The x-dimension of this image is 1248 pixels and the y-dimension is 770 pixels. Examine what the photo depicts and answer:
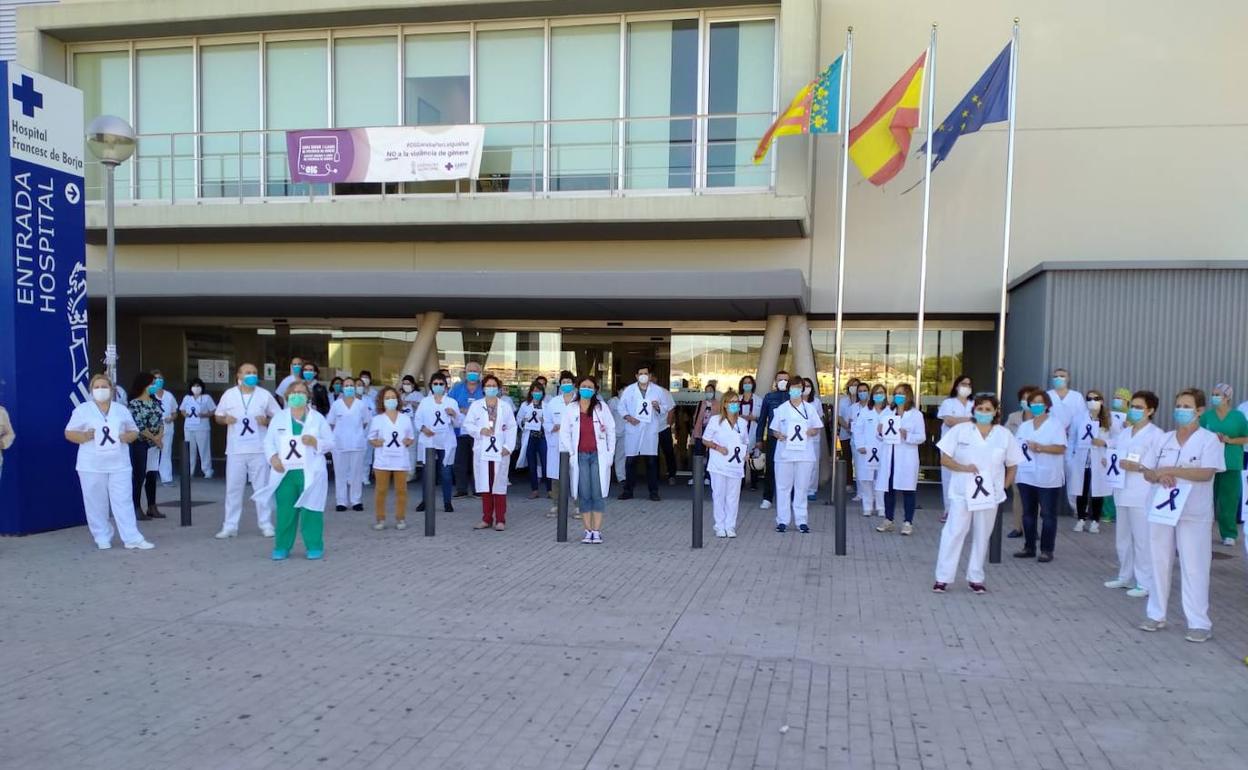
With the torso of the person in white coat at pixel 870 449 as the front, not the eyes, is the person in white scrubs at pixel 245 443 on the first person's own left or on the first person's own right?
on the first person's own right

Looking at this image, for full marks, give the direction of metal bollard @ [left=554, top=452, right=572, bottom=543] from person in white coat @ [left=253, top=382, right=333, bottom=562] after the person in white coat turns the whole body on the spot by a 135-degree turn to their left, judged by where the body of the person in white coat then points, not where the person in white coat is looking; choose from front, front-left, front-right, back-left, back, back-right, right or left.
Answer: front-right

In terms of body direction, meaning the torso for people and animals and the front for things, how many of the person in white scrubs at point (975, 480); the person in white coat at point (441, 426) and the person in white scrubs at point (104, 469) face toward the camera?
3

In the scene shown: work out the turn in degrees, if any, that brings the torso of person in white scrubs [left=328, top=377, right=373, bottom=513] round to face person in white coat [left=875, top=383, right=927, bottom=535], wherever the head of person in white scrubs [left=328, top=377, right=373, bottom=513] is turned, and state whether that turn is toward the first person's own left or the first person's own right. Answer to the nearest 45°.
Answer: approximately 45° to the first person's own left

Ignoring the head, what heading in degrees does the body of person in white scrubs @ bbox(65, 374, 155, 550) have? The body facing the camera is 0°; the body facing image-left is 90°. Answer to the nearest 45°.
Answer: approximately 0°

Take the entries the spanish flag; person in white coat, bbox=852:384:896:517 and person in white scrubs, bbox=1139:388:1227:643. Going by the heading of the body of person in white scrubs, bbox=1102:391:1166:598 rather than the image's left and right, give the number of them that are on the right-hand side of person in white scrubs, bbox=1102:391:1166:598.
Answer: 2

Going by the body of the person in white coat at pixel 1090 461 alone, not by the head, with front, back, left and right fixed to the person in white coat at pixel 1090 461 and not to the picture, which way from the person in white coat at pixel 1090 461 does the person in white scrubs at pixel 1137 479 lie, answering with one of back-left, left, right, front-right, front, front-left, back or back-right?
front-left

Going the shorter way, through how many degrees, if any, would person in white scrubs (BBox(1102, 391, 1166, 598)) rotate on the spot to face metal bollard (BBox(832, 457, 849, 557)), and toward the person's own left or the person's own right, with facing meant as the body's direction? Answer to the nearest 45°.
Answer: approximately 45° to the person's own right

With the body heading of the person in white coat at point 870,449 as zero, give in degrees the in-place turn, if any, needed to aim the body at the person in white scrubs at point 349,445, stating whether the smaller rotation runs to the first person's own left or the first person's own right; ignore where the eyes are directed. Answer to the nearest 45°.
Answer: approximately 90° to the first person's own right

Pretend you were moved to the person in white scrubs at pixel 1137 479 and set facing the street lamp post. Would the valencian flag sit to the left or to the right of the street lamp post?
right

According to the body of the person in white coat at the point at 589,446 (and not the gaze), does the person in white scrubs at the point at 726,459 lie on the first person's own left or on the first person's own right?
on the first person's own left
